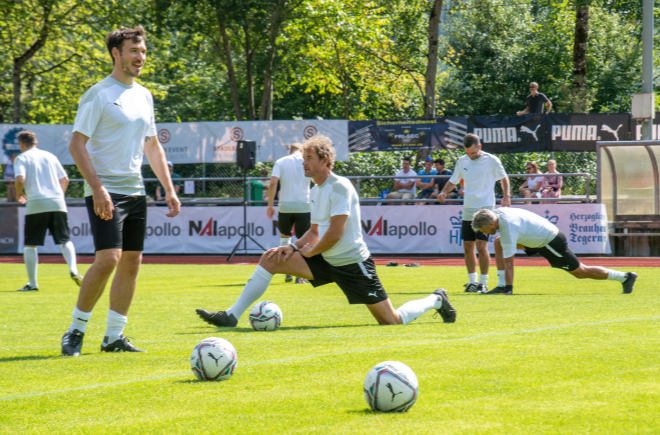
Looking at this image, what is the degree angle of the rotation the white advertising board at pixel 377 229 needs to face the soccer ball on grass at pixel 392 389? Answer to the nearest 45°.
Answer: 0° — it already faces it

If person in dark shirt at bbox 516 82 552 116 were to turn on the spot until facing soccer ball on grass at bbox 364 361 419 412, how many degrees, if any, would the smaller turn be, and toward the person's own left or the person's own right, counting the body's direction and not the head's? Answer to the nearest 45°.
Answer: approximately 45° to the person's own left

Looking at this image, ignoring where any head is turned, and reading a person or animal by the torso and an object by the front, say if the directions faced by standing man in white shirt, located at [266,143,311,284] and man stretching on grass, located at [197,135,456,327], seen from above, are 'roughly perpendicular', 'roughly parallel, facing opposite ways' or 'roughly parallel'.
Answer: roughly perpendicular

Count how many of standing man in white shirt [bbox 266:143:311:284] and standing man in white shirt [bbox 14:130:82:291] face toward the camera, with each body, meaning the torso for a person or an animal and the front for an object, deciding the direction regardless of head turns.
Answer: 0

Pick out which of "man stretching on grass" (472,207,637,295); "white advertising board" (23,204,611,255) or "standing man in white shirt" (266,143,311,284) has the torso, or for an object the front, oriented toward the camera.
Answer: the white advertising board

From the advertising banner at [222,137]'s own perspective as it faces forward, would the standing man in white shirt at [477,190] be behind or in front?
in front

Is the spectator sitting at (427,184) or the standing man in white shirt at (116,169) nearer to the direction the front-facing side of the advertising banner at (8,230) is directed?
the standing man in white shirt

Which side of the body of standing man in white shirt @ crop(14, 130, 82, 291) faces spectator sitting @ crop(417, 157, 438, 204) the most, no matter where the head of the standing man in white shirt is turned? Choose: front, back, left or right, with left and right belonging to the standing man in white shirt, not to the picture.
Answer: right

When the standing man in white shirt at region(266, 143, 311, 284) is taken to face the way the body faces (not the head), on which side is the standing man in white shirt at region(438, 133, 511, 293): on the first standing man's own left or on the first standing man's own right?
on the first standing man's own right

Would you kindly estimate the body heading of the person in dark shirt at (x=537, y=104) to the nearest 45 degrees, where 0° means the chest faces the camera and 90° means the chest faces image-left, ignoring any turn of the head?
approximately 45°

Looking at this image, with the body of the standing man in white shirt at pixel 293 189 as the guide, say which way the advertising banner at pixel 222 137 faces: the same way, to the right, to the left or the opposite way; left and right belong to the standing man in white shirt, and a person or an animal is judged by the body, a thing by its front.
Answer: the opposite way

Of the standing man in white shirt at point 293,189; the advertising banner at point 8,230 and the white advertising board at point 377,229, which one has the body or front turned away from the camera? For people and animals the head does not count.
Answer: the standing man in white shirt

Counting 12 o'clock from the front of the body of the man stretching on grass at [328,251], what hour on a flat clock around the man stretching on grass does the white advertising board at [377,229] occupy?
The white advertising board is roughly at 3 o'clock from the man stretching on grass.

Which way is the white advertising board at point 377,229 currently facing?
toward the camera

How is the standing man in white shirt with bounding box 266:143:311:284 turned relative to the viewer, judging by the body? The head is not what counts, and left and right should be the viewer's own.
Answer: facing away from the viewer

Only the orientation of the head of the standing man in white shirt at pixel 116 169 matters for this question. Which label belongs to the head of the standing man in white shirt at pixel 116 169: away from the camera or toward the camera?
toward the camera

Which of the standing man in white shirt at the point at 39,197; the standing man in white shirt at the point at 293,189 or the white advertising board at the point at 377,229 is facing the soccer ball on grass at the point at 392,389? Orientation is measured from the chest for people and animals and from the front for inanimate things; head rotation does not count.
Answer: the white advertising board

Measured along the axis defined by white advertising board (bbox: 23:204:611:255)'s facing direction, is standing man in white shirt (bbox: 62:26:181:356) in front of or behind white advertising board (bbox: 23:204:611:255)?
in front
